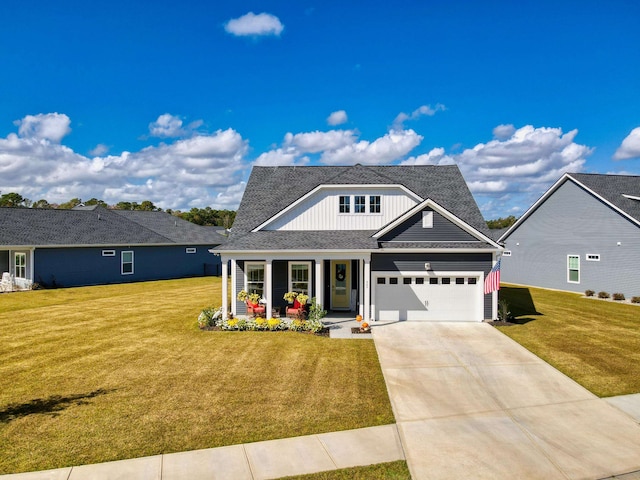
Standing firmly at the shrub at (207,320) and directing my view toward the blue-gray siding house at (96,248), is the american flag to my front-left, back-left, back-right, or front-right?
back-right

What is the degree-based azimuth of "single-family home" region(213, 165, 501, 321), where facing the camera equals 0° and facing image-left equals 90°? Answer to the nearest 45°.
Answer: approximately 0°

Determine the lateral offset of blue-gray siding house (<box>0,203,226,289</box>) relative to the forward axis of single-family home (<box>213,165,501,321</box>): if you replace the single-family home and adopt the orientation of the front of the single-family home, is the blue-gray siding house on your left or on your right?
on your right

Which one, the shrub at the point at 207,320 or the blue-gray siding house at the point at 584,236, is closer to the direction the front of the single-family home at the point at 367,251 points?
the shrub

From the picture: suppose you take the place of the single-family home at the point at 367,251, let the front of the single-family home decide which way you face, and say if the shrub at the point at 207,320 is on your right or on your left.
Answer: on your right

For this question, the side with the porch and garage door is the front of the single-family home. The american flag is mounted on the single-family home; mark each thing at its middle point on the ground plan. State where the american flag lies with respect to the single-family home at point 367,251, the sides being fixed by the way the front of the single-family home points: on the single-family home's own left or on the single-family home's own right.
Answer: on the single-family home's own left

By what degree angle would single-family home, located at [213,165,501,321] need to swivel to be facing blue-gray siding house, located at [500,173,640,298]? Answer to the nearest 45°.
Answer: approximately 135° to its left
